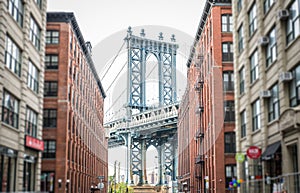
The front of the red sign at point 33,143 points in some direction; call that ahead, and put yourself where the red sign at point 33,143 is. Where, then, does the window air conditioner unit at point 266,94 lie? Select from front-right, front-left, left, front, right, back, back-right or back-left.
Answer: front

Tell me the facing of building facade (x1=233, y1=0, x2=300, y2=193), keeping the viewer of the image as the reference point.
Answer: facing the viewer and to the left of the viewer

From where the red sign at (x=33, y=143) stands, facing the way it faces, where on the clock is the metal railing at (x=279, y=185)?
The metal railing is roughly at 12 o'clock from the red sign.

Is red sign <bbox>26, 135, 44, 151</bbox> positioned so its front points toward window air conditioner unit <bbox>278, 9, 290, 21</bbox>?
yes

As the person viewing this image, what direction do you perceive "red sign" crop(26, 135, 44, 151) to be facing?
facing the viewer and to the right of the viewer

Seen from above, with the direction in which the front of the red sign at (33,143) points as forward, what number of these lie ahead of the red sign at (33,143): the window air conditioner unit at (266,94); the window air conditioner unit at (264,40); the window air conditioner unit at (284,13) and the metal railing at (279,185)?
4

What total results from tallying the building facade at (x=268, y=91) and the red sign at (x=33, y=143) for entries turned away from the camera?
0

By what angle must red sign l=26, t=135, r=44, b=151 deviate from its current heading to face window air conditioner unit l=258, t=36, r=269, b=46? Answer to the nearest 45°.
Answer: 0° — it already faces it
